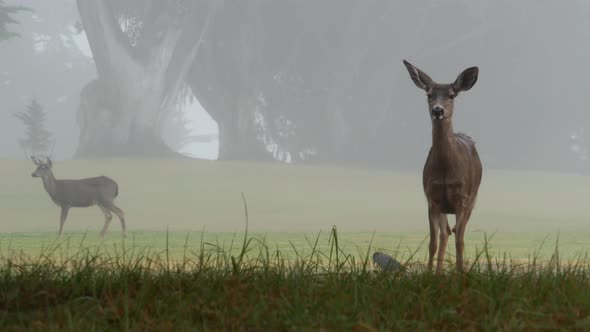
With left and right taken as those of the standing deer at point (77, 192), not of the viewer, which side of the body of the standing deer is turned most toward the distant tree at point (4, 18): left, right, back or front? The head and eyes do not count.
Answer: right

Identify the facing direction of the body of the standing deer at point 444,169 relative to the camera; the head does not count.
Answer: toward the camera

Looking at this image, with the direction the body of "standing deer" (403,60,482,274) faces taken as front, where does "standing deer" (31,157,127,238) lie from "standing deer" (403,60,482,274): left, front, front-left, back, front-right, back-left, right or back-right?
back-right

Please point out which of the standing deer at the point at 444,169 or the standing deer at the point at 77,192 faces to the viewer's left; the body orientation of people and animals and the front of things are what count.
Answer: the standing deer at the point at 77,192

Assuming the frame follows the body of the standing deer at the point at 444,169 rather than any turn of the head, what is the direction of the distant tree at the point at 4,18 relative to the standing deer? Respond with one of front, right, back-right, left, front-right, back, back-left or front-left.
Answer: back-right

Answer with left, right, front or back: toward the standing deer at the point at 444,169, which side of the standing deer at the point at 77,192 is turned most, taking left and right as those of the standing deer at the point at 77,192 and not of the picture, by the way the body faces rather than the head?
left

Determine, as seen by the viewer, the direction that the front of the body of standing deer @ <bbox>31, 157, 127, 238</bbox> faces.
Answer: to the viewer's left

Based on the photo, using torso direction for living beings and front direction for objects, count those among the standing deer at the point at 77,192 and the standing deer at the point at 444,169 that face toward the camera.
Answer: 1
